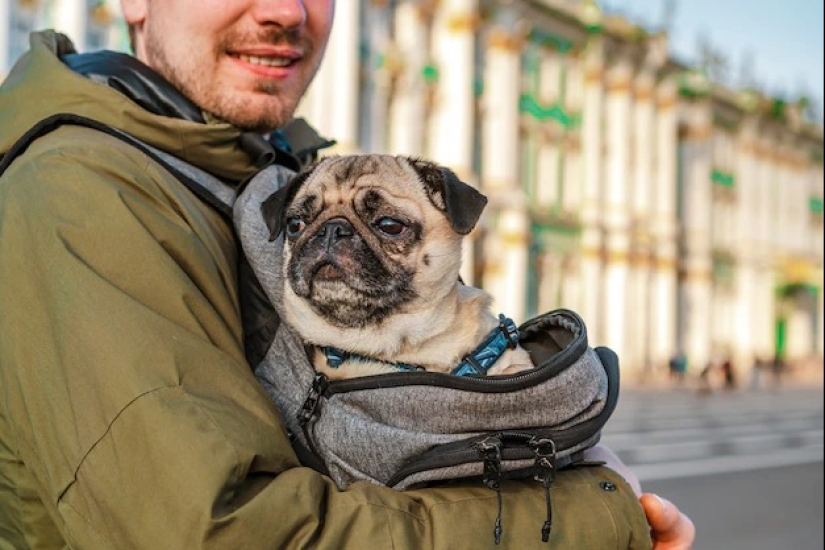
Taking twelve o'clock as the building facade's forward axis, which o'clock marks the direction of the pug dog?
The pug dog is roughly at 2 o'clock from the building facade.

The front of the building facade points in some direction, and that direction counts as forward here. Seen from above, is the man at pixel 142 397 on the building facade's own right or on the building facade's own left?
on the building facade's own right

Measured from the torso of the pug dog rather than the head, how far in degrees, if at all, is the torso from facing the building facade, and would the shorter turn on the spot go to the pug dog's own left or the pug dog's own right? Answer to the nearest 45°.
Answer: approximately 135° to the pug dog's own right

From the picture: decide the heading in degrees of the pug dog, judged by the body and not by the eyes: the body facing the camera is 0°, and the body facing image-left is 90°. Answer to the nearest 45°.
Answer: approximately 45°

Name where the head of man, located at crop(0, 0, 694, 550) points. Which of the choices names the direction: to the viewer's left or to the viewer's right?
to the viewer's right
